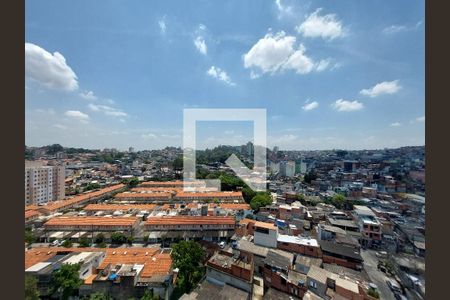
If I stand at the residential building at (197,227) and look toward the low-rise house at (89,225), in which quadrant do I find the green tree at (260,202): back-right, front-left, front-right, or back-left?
back-right

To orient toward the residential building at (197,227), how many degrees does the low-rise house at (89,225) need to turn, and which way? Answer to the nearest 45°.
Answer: approximately 45° to its left

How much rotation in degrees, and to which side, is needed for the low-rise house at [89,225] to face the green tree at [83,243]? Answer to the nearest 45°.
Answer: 0° — it already faces it

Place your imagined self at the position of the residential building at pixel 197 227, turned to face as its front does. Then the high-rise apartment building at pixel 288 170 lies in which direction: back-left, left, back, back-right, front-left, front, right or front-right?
back-left

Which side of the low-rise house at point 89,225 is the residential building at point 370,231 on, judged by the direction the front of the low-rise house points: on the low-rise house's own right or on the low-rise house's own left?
on the low-rise house's own left

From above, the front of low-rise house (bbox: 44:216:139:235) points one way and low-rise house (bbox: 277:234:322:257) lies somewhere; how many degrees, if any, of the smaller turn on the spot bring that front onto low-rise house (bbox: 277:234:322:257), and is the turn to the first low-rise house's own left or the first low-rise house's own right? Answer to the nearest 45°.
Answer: approximately 45° to the first low-rise house's own left

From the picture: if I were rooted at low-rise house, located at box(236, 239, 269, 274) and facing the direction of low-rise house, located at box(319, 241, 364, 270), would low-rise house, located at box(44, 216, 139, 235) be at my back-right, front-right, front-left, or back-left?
back-left

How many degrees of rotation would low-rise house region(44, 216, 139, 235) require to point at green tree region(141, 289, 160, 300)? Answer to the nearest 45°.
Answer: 0° — it already faces it

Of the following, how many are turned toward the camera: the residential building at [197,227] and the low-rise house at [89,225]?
2
